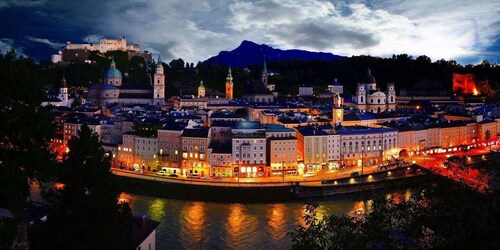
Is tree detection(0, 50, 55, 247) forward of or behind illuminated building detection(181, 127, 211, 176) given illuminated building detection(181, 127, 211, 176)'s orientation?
forward

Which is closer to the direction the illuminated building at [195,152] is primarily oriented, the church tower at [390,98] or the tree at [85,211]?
the tree

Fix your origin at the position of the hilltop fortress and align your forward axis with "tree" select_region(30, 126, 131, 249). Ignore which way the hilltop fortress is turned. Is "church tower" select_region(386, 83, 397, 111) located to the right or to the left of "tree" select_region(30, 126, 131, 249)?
left

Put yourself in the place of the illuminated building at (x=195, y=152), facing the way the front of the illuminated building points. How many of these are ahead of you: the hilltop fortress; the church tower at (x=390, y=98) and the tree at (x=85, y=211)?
1

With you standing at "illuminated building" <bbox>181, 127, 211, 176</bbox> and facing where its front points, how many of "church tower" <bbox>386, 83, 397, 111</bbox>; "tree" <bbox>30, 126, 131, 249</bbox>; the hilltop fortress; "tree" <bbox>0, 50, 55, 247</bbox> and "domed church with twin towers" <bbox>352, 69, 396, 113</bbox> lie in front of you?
2

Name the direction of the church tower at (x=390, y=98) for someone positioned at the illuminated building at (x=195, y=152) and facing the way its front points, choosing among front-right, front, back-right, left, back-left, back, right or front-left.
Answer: back-left

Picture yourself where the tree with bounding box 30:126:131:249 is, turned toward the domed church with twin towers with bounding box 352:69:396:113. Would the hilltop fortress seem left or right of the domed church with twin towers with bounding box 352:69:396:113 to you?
left

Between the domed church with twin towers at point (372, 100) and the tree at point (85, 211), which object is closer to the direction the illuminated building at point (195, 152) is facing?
the tree

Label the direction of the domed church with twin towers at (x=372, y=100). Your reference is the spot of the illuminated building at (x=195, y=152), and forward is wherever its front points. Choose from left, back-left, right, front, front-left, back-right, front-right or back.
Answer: back-left

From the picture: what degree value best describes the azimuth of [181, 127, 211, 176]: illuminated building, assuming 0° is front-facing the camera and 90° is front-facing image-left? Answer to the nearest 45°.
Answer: approximately 0°

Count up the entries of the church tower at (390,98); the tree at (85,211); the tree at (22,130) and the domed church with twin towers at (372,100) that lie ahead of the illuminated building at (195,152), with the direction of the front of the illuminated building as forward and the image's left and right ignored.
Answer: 2

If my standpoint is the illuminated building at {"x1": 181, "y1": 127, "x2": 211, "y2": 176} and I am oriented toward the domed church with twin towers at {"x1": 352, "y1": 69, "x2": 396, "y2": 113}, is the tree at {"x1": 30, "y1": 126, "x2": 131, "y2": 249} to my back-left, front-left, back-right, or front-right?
back-right

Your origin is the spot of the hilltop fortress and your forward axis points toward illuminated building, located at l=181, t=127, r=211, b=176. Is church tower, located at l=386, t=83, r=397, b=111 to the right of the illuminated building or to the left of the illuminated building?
left

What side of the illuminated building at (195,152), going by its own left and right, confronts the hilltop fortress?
back

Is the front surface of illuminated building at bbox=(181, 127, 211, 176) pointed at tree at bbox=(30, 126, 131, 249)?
yes
